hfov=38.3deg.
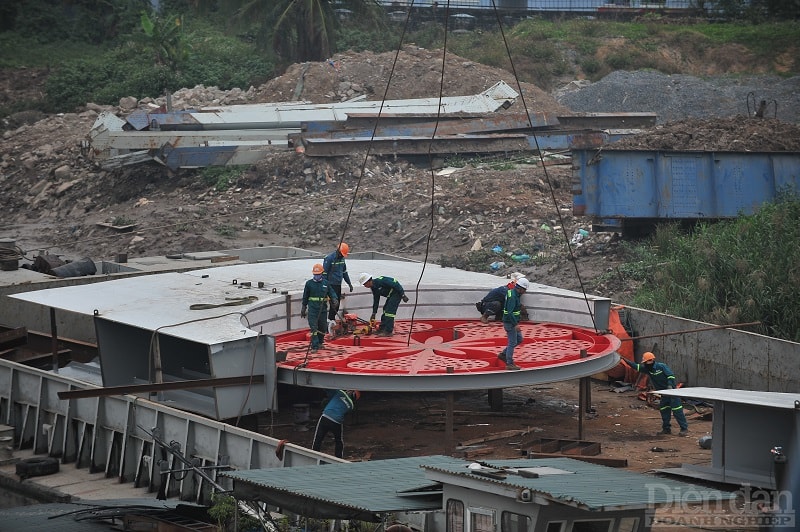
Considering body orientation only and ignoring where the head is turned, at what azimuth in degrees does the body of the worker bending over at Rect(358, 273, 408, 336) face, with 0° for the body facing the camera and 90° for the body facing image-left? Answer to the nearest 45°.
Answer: approximately 90°

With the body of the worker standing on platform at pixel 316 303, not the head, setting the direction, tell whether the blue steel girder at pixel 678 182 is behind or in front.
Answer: behind

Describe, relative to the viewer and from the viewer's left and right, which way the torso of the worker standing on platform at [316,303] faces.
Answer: facing the viewer

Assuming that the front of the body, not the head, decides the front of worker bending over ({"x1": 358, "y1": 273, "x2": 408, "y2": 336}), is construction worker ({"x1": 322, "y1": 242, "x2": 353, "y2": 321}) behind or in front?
in front

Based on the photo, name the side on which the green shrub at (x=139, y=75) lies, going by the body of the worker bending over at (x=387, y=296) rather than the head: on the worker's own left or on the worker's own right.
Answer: on the worker's own right

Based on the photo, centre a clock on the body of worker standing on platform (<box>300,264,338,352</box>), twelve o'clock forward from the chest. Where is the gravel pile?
The gravel pile is roughly at 7 o'clock from the worker standing on platform.

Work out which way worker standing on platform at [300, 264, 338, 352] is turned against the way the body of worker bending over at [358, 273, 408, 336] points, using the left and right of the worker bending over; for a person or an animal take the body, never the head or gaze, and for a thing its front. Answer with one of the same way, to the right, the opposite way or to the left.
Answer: to the left

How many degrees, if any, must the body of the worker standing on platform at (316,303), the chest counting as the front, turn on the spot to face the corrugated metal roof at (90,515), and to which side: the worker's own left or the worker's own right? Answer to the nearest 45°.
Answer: approximately 45° to the worker's own right

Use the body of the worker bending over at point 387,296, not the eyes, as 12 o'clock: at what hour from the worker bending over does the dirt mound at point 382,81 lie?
The dirt mound is roughly at 3 o'clock from the worker bending over.

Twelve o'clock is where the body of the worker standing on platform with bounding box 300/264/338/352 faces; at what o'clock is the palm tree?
The palm tree is roughly at 6 o'clock from the worker standing on platform.

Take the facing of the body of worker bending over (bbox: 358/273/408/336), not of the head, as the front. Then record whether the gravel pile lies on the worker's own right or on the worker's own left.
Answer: on the worker's own right

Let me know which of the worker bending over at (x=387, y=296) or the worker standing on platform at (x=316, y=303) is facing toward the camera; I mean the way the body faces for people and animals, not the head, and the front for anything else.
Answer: the worker standing on platform

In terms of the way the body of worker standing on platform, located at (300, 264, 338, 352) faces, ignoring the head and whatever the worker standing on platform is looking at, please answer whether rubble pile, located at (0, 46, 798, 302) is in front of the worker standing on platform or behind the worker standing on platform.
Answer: behind

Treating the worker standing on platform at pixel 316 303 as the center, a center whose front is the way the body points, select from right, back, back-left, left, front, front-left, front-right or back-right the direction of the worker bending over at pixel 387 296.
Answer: back-left

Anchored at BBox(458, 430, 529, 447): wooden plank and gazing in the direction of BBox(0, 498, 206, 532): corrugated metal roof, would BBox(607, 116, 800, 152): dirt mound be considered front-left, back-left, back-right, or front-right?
back-right

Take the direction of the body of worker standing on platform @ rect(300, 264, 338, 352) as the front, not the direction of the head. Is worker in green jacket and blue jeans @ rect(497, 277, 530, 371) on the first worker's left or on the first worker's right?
on the first worker's left
